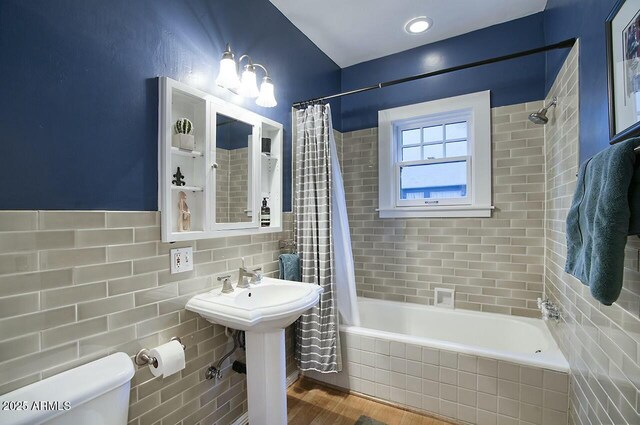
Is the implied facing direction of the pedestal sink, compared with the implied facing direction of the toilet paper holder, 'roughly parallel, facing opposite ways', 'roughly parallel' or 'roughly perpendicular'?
roughly parallel

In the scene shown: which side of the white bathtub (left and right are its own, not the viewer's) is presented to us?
front

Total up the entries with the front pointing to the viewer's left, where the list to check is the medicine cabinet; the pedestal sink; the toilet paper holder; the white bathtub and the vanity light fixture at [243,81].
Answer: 0

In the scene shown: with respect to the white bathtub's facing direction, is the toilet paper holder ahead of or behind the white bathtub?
ahead

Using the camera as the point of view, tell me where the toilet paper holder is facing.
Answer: facing the viewer and to the right of the viewer

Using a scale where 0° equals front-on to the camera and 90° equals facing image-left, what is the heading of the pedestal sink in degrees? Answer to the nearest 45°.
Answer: approximately 315°

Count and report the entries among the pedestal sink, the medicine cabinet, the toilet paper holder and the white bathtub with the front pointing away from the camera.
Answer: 0

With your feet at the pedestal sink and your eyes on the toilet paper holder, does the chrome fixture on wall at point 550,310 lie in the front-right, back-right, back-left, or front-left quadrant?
back-left

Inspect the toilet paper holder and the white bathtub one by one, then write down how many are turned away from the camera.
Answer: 0

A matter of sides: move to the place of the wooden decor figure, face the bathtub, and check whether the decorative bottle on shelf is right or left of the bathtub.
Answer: left

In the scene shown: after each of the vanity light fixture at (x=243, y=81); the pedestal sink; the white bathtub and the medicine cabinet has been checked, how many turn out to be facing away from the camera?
0
